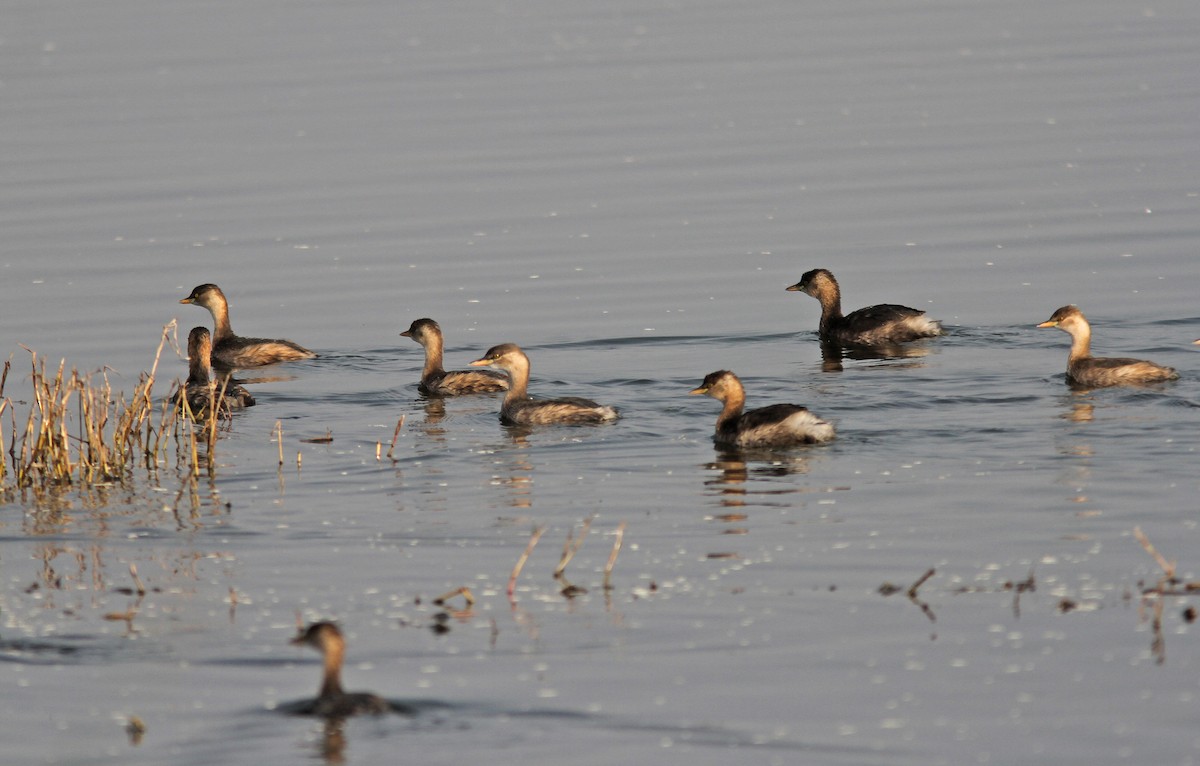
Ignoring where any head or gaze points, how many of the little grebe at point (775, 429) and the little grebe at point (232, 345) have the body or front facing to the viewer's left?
2

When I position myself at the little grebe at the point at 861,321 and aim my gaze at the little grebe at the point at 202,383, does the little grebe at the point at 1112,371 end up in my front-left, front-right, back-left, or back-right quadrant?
back-left

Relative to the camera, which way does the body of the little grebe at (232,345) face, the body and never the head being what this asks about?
to the viewer's left

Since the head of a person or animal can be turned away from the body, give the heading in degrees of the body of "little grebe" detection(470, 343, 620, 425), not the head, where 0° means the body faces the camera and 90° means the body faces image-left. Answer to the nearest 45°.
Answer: approximately 90°

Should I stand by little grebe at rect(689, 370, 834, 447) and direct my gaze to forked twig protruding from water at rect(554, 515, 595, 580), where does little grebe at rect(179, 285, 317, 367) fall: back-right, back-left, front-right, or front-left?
back-right

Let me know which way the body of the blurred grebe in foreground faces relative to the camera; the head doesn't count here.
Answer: to the viewer's left

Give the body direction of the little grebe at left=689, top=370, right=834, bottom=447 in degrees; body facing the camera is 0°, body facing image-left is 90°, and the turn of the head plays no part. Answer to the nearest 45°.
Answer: approximately 90°

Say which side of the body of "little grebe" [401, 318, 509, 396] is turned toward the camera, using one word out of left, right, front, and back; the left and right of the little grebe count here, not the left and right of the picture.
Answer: left

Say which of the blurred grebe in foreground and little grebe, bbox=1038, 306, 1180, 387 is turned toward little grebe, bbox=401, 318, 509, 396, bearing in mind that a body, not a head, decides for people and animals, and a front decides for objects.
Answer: little grebe, bbox=1038, 306, 1180, 387

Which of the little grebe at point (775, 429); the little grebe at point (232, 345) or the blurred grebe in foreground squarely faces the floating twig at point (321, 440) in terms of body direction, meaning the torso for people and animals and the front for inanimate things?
the little grebe at point (775, 429)

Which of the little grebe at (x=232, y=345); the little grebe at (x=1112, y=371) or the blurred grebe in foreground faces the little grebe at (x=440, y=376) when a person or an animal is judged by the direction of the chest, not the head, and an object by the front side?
the little grebe at (x=1112, y=371)

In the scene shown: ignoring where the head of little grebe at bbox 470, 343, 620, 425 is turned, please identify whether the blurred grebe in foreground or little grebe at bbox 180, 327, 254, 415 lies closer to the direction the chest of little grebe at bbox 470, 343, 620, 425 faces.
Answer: the little grebe

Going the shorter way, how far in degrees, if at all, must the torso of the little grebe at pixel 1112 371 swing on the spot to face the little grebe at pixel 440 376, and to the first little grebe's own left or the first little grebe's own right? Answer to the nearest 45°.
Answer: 0° — it already faces it

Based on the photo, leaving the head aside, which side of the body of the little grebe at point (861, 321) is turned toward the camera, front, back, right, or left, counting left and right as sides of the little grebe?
left
